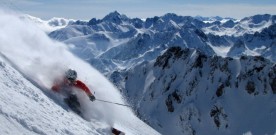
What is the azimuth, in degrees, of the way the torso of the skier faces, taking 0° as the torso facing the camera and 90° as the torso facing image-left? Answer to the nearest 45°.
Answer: approximately 315°
